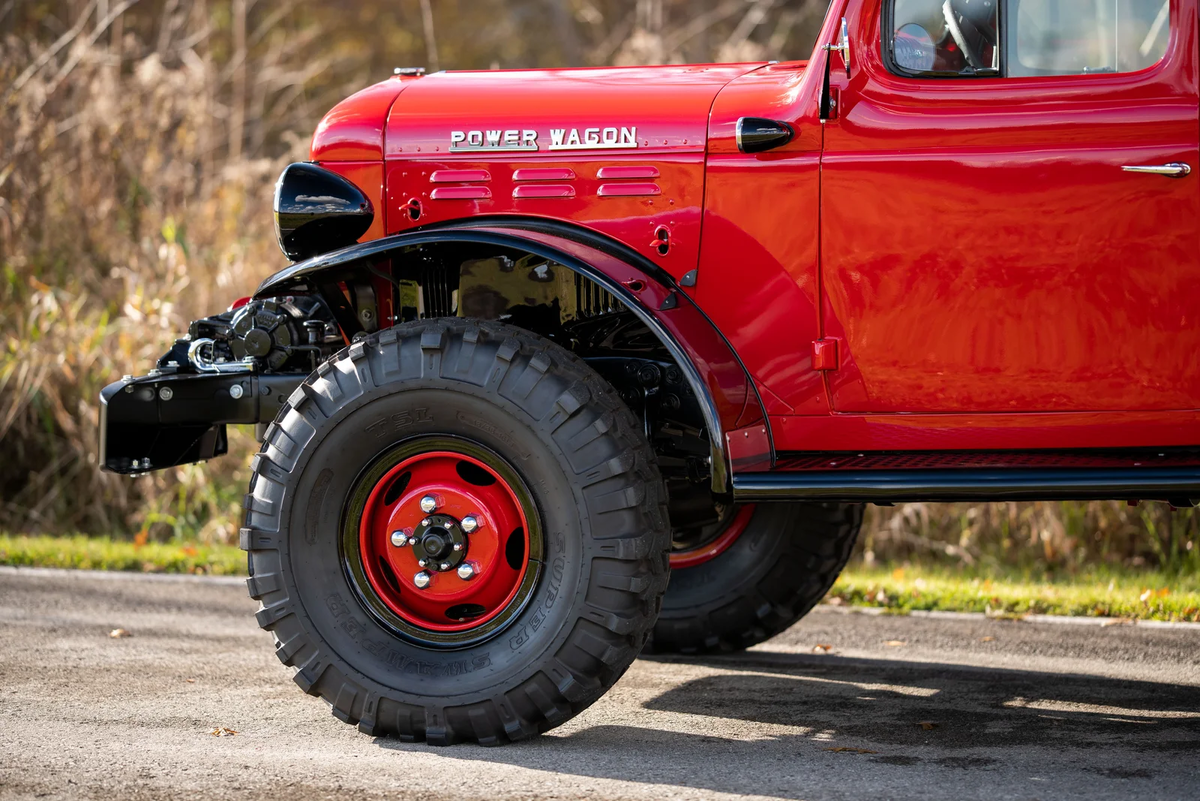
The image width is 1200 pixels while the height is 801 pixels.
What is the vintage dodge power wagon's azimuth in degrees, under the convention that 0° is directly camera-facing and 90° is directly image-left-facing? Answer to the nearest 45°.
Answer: approximately 90°
